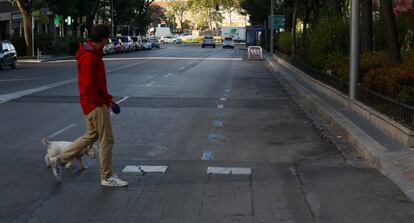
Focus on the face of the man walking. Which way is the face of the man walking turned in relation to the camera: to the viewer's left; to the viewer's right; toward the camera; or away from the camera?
to the viewer's right

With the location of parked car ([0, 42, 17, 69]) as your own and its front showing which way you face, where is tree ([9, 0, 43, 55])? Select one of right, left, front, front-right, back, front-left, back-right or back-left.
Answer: back-left

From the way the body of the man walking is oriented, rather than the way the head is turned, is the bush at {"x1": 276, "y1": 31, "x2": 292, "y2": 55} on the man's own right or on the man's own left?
on the man's own left

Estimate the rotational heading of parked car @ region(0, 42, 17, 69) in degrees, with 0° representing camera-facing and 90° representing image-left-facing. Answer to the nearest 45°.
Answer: approximately 315°

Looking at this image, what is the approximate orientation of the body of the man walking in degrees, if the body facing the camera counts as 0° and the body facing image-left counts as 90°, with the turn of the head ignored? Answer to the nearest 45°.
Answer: approximately 270°
